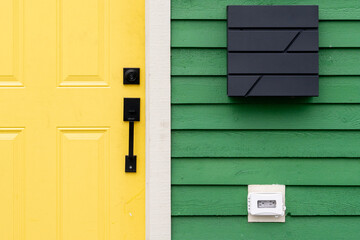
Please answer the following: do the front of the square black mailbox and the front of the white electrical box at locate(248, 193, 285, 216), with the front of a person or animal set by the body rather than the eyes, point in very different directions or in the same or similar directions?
same or similar directions

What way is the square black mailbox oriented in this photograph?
toward the camera

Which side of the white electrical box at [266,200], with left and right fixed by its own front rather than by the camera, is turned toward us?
front

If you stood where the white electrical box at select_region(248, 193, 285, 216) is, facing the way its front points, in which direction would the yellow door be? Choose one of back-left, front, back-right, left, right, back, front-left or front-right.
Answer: right

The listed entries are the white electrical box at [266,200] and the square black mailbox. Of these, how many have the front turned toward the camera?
2

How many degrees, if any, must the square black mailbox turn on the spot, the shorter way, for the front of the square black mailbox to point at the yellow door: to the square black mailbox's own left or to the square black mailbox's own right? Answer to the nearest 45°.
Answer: approximately 90° to the square black mailbox's own right
